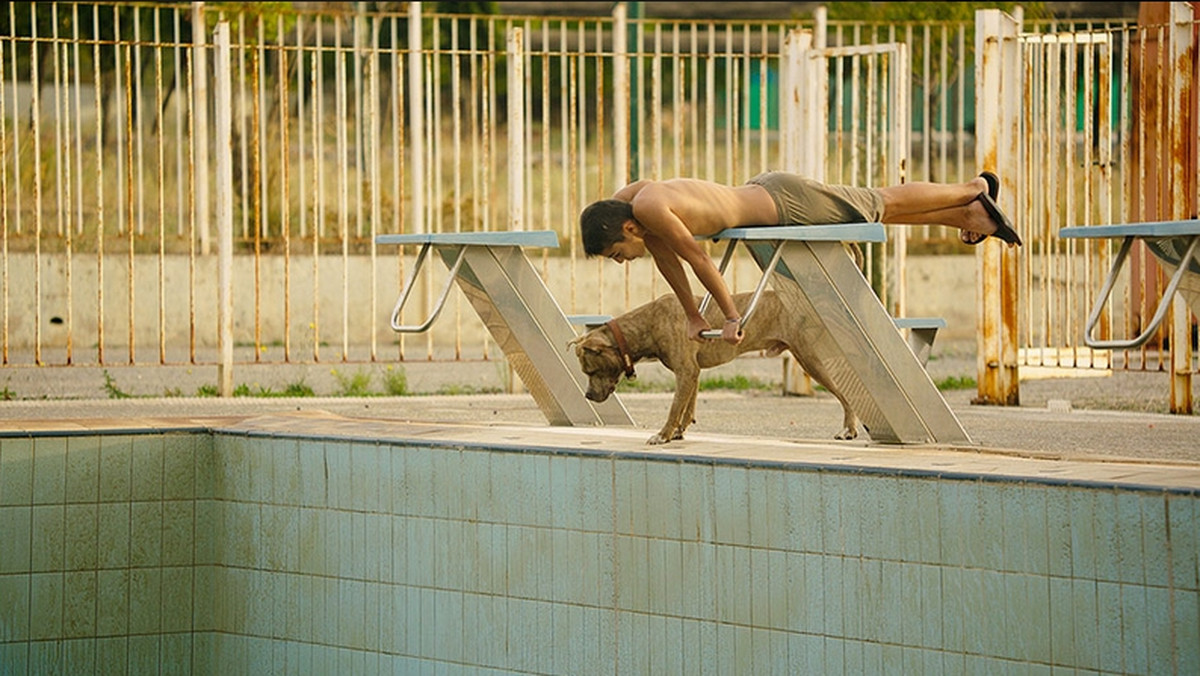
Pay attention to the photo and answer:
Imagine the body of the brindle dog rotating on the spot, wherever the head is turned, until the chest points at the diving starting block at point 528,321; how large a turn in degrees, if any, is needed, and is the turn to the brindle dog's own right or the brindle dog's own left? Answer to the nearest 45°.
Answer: approximately 45° to the brindle dog's own right

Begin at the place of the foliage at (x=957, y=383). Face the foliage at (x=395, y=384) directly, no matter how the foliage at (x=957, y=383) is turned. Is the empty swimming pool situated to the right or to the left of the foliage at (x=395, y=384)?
left

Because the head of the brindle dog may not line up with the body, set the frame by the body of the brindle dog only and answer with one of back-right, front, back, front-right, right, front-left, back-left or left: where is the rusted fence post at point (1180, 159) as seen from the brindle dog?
back-right

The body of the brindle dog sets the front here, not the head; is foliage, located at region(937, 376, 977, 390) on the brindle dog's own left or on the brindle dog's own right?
on the brindle dog's own right

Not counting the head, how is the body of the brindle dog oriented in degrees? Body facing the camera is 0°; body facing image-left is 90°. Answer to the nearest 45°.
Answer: approximately 90°

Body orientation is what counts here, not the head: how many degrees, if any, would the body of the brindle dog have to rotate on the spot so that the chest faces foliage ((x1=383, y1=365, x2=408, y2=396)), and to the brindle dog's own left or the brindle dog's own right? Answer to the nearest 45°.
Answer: approximately 45° to the brindle dog's own right

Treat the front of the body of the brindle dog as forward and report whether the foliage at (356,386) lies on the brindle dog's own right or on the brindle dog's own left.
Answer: on the brindle dog's own right
